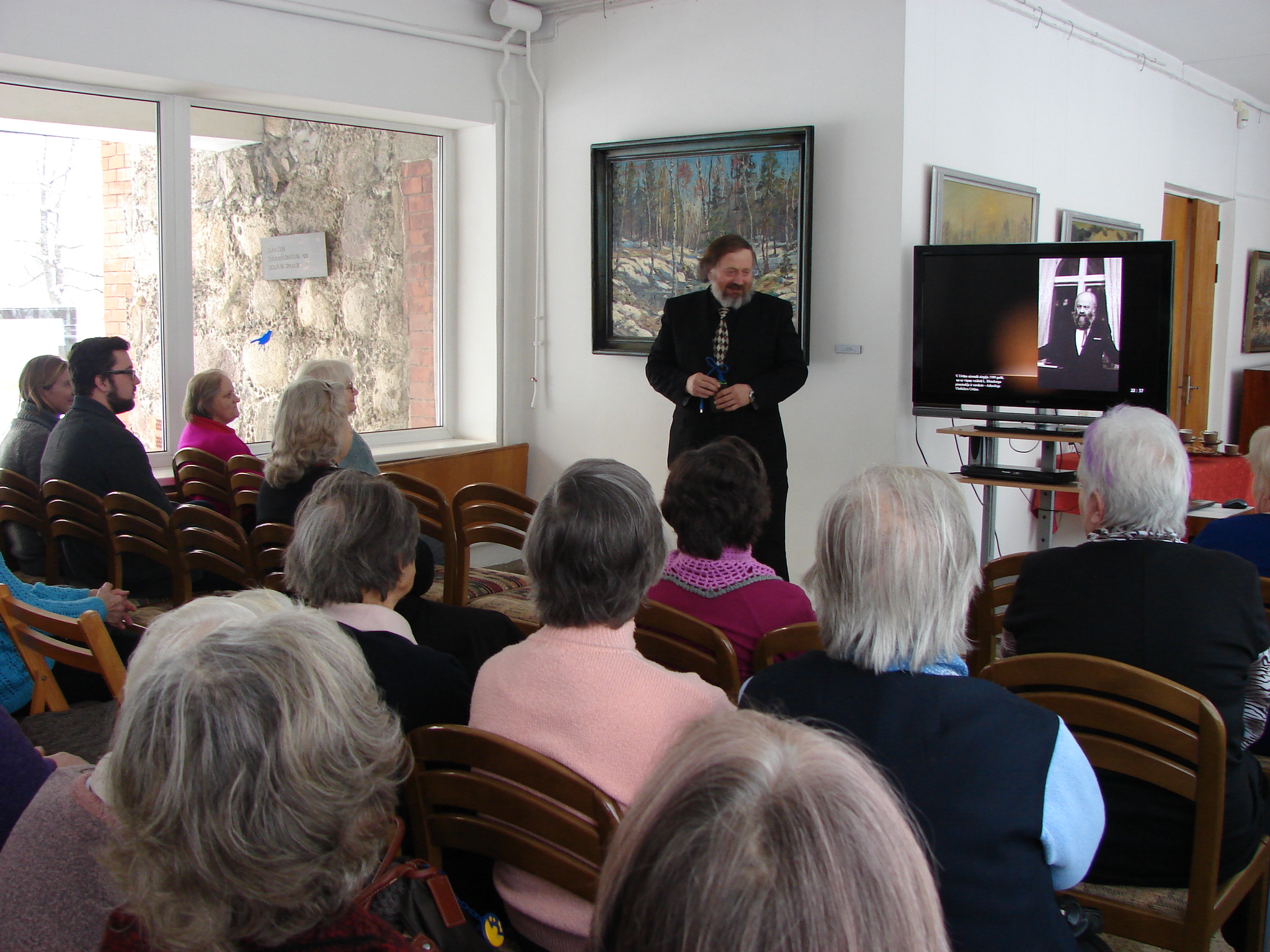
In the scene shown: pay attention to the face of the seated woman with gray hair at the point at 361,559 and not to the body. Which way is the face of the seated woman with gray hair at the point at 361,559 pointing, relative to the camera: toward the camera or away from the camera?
away from the camera

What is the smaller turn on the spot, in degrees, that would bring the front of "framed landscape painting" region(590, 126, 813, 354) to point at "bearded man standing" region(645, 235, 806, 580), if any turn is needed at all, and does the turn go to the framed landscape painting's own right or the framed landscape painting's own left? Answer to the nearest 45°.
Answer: approximately 45° to the framed landscape painting's own left

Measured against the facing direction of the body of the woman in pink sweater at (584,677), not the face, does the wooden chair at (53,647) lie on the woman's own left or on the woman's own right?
on the woman's own left

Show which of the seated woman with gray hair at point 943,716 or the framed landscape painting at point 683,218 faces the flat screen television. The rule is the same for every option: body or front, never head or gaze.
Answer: the seated woman with gray hair

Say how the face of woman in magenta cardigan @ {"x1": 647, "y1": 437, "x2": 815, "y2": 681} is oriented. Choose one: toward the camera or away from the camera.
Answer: away from the camera

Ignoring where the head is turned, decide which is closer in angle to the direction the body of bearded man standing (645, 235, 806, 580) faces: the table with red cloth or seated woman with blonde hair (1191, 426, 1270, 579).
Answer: the seated woman with blonde hair

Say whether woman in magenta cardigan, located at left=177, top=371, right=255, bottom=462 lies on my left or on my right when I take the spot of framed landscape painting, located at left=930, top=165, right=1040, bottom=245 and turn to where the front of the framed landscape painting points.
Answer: on my right

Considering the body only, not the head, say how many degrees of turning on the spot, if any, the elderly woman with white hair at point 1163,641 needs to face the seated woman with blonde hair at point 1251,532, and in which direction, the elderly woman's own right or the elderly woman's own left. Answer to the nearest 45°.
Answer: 0° — they already face them

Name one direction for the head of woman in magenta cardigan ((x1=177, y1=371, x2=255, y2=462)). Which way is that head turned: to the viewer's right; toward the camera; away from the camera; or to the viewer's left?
to the viewer's right

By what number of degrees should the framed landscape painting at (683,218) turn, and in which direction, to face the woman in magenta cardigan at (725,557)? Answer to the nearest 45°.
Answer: approximately 45° to its left

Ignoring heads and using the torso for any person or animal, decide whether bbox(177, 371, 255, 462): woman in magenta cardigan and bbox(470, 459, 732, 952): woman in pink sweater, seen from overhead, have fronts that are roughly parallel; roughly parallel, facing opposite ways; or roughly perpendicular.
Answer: roughly perpendicular

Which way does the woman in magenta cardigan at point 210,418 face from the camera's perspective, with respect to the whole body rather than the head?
to the viewer's right
